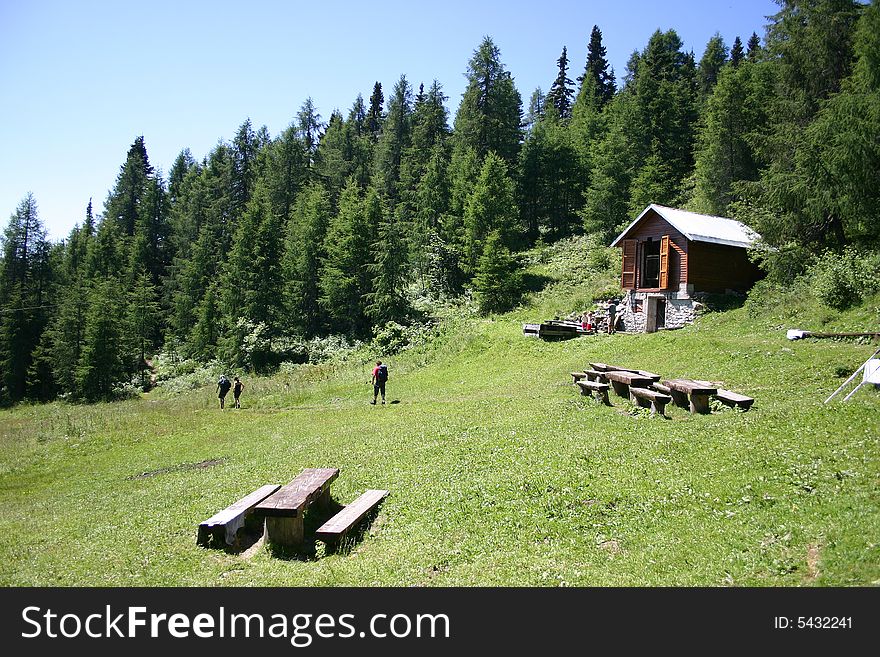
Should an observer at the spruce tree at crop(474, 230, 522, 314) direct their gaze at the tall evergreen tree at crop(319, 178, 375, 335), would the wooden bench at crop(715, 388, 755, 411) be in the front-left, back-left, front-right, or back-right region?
back-left

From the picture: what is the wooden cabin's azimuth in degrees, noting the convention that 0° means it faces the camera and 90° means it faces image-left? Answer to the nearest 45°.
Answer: approximately 45°

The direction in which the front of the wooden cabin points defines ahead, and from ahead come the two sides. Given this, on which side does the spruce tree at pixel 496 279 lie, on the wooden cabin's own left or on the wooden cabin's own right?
on the wooden cabin's own right

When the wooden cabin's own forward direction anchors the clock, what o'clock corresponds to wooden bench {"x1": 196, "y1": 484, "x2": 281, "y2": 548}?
The wooden bench is roughly at 11 o'clock from the wooden cabin.

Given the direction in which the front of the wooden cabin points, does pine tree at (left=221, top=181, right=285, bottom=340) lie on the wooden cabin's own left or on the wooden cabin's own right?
on the wooden cabin's own right

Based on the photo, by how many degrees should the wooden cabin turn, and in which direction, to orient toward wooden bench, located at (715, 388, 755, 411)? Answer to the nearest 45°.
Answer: approximately 45° to its left

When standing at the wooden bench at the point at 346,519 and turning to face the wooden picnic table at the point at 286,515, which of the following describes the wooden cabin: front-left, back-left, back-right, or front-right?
back-right
